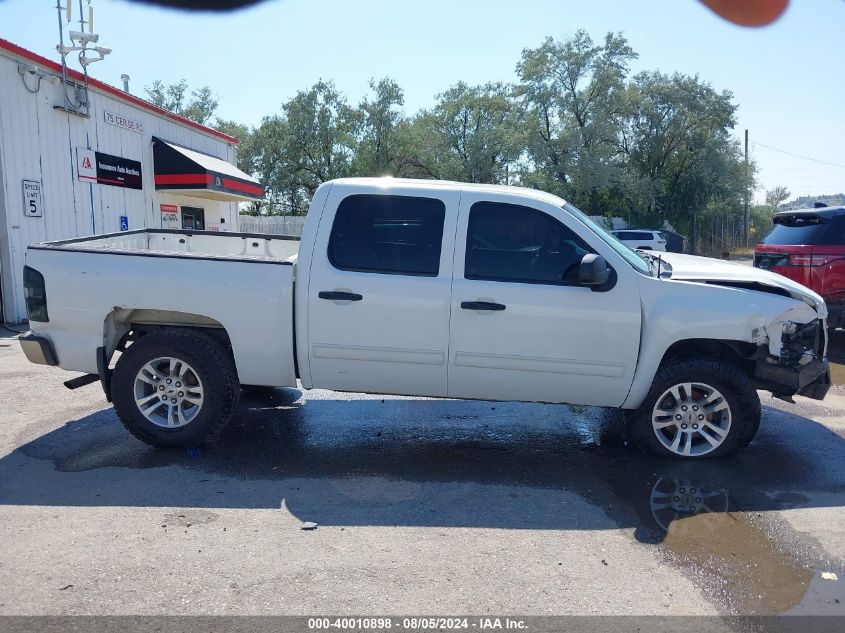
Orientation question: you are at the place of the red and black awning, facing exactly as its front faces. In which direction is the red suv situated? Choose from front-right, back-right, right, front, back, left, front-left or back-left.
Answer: front

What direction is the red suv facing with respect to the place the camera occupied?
facing away from the viewer and to the right of the viewer

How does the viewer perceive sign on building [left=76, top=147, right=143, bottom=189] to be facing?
facing the viewer and to the right of the viewer

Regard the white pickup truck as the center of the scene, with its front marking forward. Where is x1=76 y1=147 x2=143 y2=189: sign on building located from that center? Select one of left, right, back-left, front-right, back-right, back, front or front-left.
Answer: back-left

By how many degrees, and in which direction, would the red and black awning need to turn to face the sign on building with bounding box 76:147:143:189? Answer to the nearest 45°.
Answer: approximately 90° to its right

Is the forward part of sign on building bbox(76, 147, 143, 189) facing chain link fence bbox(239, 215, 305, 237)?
no

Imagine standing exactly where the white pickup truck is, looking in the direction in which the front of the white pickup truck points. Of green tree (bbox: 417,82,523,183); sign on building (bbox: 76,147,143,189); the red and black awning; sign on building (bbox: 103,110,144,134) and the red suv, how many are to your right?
0

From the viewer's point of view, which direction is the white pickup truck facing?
to the viewer's right

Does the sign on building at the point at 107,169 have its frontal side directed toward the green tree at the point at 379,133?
no

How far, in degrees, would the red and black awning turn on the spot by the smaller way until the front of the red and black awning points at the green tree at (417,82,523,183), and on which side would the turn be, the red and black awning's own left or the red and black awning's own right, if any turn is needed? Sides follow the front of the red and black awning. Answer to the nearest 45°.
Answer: approximately 90° to the red and black awning's own left

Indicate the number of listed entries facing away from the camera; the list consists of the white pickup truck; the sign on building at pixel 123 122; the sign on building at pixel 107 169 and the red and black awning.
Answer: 0

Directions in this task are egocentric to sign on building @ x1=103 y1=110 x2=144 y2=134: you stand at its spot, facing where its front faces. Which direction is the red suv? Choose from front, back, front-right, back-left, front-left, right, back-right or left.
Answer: front

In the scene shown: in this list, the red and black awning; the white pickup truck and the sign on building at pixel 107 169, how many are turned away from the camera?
0

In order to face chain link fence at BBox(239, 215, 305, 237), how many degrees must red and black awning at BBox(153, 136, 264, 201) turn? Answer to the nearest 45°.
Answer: approximately 135° to its left

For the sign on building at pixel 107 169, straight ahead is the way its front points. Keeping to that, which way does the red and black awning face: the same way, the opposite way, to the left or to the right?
the same way

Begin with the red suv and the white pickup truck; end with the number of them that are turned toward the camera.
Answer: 0

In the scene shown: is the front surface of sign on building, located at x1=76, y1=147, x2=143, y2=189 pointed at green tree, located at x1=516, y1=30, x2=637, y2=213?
no

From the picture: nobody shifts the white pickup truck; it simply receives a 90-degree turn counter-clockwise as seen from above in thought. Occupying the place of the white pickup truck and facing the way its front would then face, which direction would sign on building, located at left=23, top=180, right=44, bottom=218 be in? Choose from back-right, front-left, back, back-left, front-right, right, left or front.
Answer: front-left
